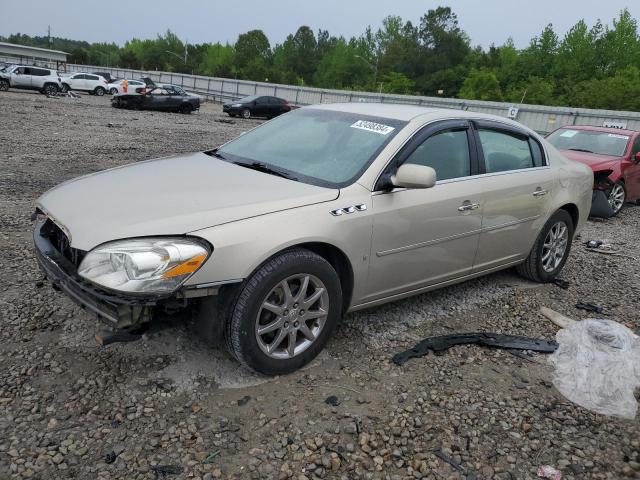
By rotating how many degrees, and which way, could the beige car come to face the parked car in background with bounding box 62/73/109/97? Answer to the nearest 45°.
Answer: approximately 90° to its right

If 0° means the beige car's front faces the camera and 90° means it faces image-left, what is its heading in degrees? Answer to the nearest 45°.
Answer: approximately 45°

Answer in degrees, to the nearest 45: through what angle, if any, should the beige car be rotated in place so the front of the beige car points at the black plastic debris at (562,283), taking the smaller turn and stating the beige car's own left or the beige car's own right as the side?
approximately 180°

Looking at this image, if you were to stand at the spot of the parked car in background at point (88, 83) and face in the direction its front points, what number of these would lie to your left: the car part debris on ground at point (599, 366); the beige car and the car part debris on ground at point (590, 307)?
3

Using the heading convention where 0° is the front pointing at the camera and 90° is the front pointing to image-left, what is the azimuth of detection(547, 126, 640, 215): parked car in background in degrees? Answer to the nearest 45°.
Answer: approximately 45°

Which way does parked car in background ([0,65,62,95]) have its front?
to the viewer's left

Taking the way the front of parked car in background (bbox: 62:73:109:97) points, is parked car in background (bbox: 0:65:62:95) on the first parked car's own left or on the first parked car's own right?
on the first parked car's own left

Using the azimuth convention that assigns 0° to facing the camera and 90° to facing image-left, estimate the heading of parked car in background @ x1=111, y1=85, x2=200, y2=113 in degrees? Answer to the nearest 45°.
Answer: approximately 90°
